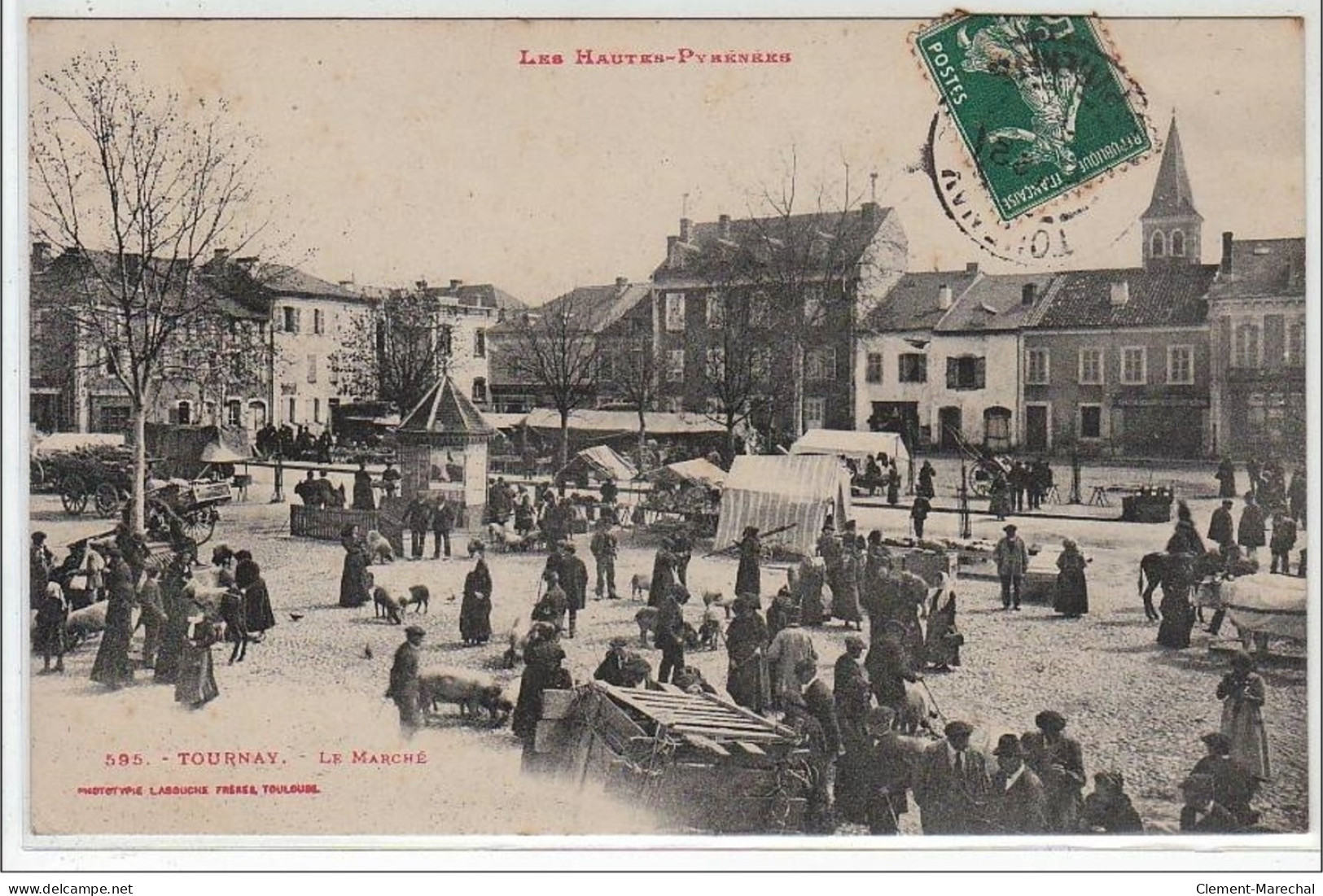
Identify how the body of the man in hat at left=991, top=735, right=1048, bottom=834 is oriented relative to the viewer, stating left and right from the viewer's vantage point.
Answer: facing the viewer and to the left of the viewer

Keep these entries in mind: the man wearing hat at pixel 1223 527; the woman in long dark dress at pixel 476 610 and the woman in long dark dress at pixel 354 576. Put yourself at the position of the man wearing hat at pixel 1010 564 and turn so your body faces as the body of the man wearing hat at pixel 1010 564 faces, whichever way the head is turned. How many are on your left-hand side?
1
